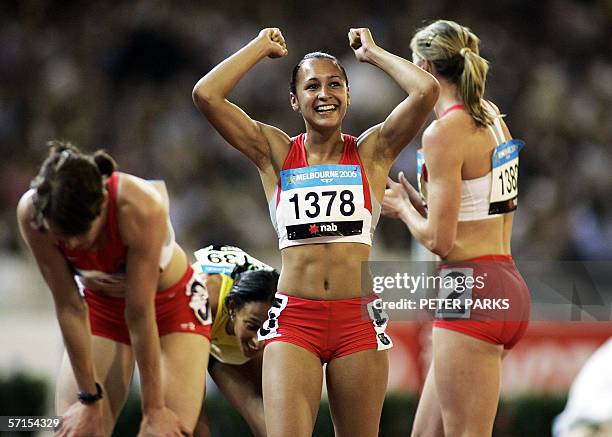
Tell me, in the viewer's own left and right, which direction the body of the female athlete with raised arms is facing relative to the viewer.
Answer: facing the viewer

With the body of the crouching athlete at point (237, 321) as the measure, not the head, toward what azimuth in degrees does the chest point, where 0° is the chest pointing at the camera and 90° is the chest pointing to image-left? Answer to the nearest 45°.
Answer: approximately 315°

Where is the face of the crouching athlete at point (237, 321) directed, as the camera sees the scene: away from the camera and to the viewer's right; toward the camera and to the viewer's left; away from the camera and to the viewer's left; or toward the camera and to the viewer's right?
toward the camera and to the viewer's right
